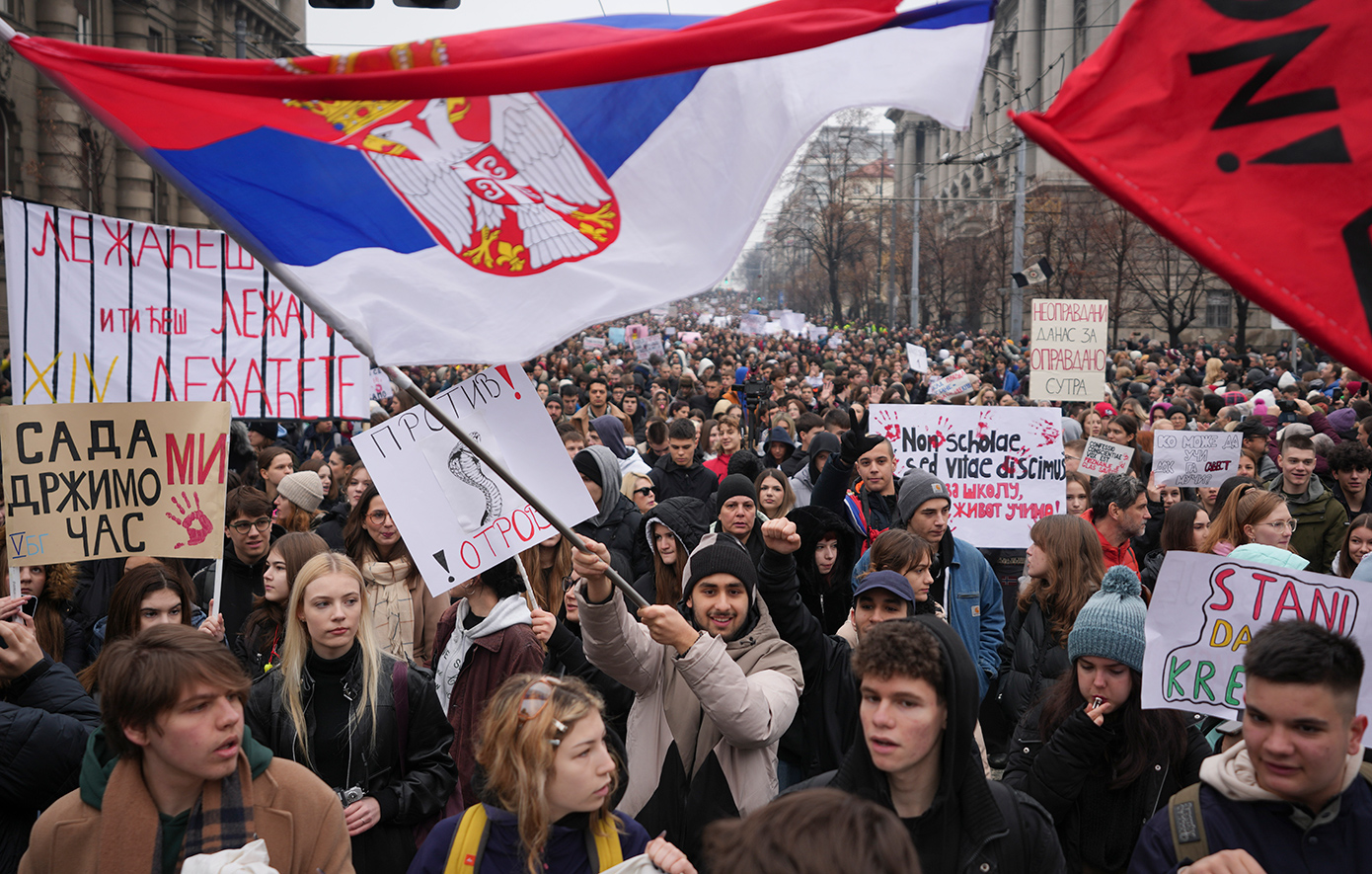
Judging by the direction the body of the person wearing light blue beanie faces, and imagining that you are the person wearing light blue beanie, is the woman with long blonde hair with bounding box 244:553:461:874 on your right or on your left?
on your right

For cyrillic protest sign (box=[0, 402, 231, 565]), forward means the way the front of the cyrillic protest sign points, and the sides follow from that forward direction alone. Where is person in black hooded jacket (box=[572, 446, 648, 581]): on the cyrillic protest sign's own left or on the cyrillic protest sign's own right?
on the cyrillic protest sign's own left

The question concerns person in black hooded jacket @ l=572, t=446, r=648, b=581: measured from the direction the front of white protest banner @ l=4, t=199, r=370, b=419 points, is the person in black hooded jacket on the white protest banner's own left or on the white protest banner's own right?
on the white protest banner's own left

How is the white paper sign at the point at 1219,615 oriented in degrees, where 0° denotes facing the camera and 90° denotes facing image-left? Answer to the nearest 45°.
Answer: approximately 0°

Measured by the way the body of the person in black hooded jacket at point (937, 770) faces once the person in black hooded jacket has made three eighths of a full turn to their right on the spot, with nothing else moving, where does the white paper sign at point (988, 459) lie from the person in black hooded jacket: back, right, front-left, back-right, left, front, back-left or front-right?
front

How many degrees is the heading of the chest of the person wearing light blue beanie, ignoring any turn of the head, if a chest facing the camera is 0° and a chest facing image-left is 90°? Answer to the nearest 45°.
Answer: approximately 0°
